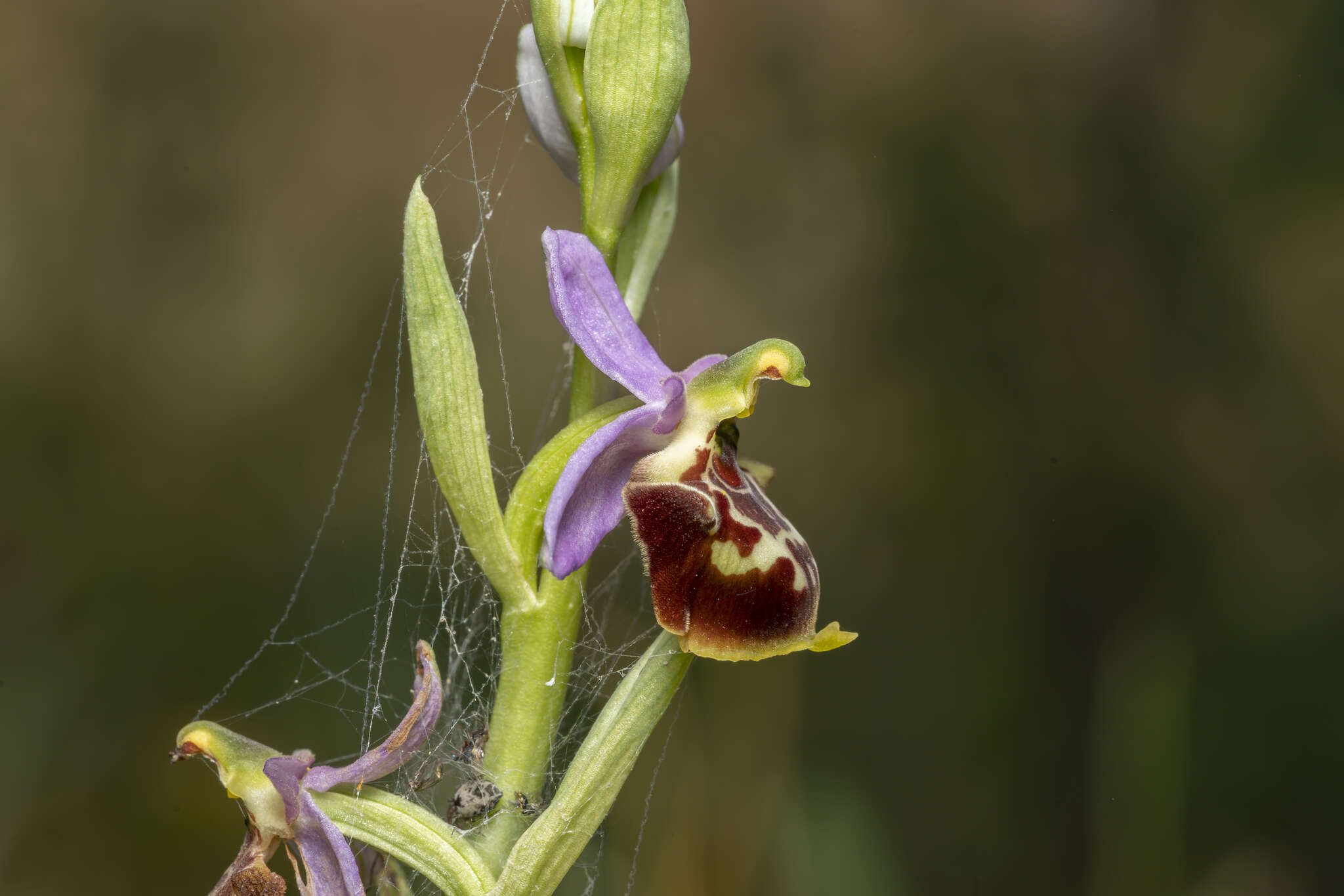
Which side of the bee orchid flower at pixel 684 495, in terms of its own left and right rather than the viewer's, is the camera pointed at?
right
